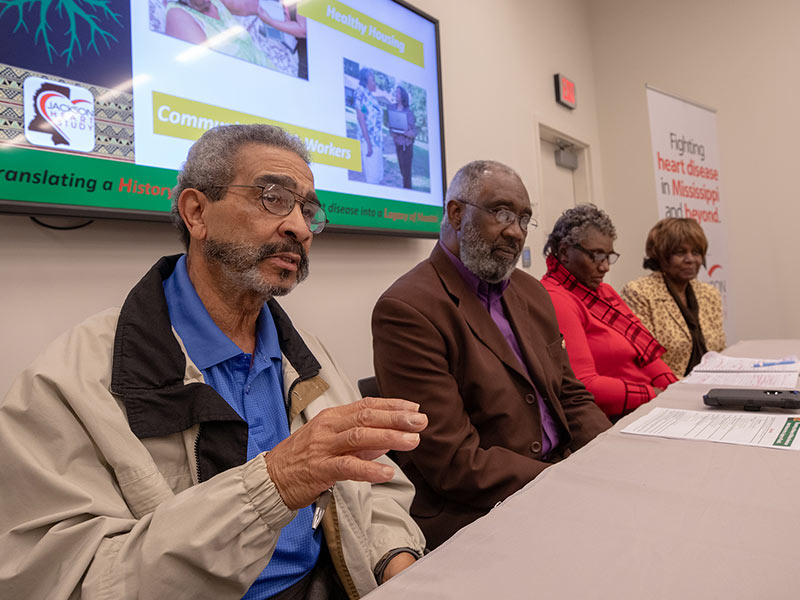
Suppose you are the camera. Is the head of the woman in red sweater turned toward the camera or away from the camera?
toward the camera

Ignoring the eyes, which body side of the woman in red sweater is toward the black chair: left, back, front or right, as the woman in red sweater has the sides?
right

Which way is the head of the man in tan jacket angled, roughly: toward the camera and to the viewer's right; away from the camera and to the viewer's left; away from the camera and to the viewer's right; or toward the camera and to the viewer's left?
toward the camera and to the viewer's right

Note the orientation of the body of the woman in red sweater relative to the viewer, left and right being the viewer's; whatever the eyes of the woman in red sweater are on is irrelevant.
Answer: facing the viewer and to the right of the viewer

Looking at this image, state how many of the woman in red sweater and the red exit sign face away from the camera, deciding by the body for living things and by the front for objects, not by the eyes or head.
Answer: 0

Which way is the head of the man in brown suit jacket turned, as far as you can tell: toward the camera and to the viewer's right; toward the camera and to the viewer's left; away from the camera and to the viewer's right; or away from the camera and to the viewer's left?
toward the camera and to the viewer's right

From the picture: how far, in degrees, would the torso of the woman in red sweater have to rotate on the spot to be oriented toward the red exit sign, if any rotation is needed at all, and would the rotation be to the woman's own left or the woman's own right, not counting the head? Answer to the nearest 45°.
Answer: approximately 135° to the woman's own left

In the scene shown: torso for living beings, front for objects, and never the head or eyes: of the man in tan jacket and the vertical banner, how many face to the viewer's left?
0

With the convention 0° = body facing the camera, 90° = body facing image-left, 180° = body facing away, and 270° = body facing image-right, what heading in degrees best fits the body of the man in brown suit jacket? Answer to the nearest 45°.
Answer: approximately 315°

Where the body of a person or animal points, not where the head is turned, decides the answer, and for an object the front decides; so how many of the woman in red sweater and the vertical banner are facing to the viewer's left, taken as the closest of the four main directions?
0

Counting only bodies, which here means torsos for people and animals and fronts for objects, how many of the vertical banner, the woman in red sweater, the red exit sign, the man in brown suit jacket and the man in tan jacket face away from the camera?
0

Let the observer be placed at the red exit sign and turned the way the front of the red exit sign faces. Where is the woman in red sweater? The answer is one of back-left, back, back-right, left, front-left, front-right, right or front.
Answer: front-right

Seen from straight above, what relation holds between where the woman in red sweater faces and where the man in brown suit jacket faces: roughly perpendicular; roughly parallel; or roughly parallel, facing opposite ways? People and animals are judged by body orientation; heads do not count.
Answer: roughly parallel

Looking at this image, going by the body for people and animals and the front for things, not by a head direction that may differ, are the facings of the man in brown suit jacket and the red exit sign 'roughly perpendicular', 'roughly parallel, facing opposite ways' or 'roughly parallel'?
roughly parallel

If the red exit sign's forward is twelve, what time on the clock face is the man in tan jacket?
The man in tan jacket is roughly at 2 o'clock from the red exit sign.

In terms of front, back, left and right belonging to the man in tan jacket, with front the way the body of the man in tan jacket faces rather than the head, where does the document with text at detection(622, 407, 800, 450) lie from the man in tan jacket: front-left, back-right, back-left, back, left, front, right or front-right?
front-left

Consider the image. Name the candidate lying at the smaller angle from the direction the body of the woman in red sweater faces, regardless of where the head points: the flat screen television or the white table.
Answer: the white table

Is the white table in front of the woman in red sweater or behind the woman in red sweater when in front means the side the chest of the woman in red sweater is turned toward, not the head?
in front

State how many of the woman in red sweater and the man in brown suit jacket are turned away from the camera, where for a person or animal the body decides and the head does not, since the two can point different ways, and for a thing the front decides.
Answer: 0
